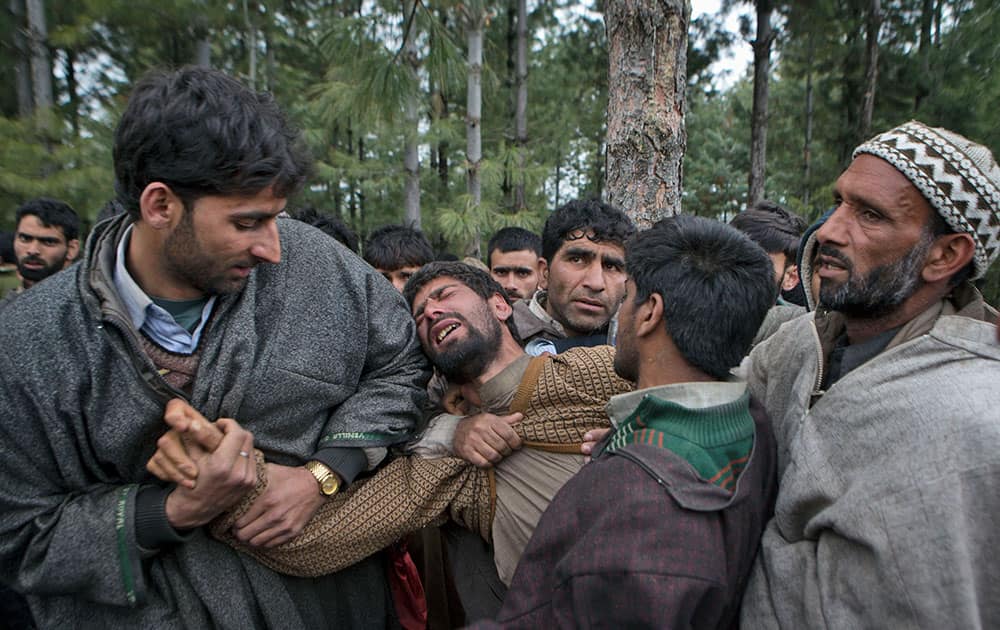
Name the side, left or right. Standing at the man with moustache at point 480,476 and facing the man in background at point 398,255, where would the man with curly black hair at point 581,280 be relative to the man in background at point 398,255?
right

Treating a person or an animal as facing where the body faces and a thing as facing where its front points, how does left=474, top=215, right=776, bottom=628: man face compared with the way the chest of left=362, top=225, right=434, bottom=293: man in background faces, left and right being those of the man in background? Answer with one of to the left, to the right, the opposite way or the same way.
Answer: the opposite way

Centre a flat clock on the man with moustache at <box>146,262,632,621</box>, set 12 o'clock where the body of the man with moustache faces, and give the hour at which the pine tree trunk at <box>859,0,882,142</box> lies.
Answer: The pine tree trunk is roughly at 6 o'clock from the man with moustache.

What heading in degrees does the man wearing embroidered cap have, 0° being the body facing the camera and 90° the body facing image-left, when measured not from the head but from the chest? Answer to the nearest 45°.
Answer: approximately 45°

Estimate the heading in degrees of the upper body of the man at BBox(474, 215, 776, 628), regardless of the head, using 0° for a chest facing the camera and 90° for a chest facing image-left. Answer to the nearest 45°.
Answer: approximately 135°

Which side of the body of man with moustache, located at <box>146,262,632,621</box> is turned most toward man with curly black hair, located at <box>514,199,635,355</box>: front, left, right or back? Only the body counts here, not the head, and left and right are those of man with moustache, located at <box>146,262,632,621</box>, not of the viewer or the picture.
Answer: back

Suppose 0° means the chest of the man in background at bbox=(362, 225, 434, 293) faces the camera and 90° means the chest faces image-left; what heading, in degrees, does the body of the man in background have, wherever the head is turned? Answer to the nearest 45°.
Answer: approximately 0°

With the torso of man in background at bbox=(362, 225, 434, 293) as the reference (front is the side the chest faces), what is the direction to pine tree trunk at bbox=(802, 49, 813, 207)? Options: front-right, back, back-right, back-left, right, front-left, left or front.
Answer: back-left

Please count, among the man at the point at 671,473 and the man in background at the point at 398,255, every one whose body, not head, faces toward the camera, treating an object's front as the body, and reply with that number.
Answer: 1

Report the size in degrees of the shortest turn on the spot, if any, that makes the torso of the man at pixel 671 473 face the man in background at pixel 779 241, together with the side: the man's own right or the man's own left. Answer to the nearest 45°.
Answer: approximately 45° to the man's own right

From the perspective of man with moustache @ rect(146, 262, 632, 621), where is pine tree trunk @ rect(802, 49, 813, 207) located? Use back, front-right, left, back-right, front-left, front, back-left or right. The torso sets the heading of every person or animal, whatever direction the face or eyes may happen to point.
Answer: back

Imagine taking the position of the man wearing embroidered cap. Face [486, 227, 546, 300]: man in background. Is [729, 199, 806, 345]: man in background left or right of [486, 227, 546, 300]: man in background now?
right

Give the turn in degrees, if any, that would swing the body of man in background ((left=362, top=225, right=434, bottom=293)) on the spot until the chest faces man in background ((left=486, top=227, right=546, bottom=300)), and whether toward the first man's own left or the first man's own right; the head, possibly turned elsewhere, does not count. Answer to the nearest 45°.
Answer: approximately 90° to the first man's own left

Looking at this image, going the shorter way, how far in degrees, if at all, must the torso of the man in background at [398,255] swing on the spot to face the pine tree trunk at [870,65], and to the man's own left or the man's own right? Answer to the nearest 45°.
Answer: approximately 135° to the man's own left
